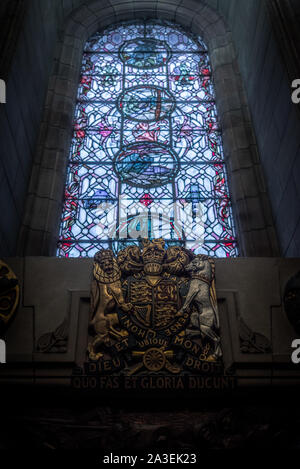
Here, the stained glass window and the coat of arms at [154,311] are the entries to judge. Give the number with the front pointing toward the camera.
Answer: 2

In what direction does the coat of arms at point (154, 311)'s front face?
toward the camera

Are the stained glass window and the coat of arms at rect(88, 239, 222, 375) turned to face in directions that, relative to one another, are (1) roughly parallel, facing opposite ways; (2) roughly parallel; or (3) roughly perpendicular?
roughly parallel

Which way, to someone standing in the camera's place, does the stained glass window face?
facing the viewer
